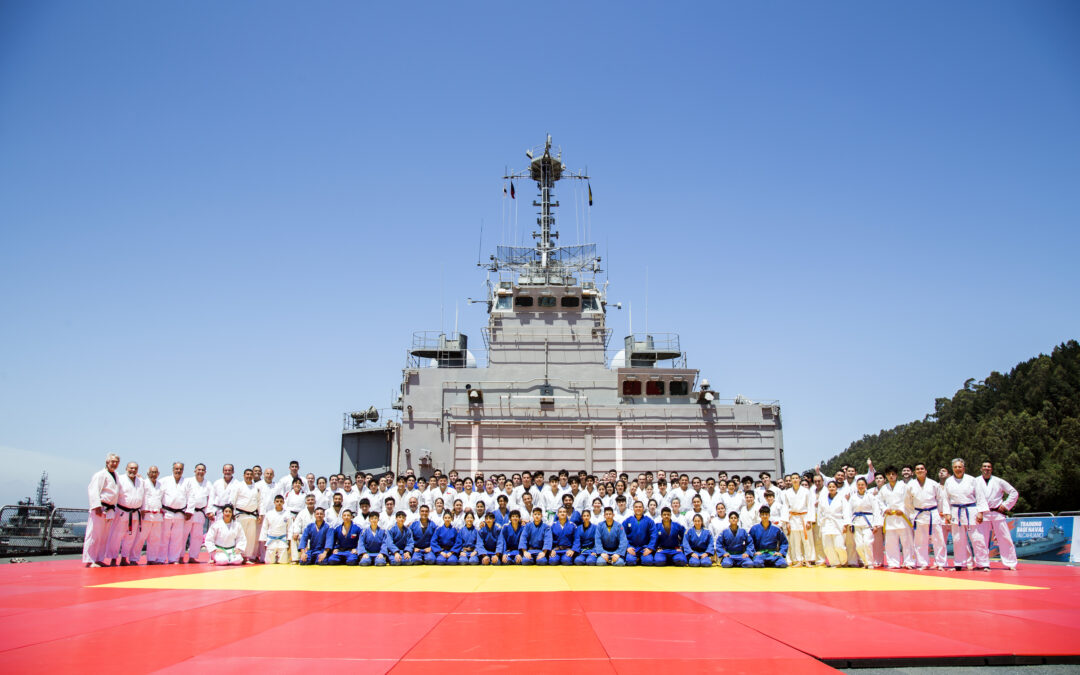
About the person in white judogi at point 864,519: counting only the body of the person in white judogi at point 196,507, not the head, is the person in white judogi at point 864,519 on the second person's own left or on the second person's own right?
on the second person's own left

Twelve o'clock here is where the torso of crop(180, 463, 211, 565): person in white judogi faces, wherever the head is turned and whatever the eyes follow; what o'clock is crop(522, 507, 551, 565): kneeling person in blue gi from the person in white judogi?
The kneeling person in blue gi is roughly at 10 o'clock from the person in white judogi.

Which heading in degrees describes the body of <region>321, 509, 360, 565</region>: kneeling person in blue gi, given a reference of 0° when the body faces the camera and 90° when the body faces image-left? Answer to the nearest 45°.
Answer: approximately 0°

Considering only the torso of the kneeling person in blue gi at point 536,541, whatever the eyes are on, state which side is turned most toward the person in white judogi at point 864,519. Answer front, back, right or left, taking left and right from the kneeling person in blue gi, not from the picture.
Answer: left

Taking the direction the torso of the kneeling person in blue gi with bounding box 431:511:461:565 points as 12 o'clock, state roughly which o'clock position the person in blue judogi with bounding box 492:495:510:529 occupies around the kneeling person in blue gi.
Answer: The person in blue judogi is roughly at 8 o'clock from the kneeling person in blue gi.

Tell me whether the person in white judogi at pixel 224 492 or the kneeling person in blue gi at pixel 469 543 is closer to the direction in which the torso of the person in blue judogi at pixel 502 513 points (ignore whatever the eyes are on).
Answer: the kneeling person in blue gi
